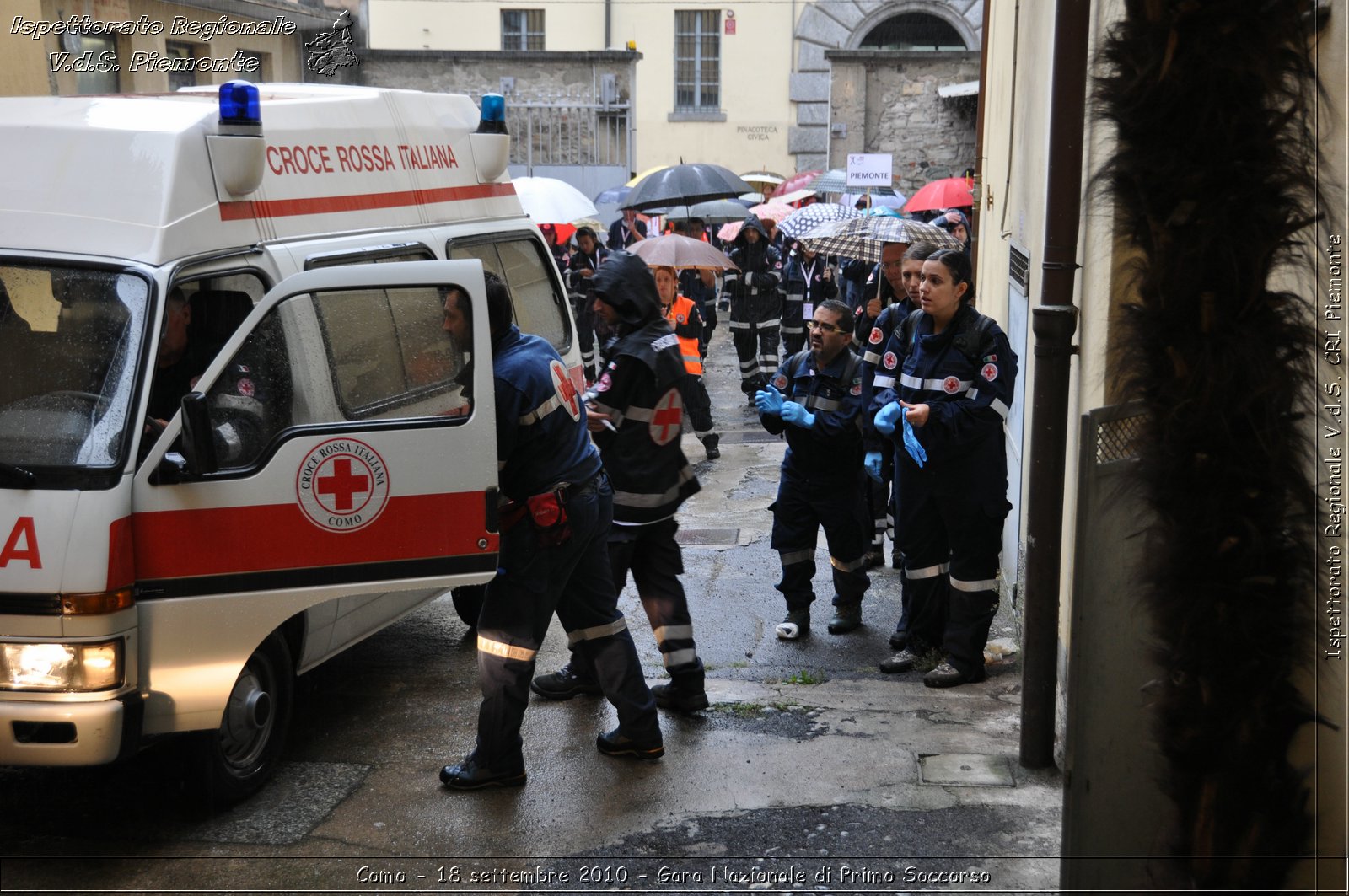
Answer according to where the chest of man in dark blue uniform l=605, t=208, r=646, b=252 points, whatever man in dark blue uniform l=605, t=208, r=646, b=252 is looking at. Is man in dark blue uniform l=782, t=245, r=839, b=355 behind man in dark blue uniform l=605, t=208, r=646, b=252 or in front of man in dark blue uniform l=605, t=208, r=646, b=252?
in front

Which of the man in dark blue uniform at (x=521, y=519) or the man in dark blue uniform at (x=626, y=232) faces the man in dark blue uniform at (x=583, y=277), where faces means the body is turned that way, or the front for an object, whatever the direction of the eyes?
the man in dark blue uniform at (x=626, y=232)

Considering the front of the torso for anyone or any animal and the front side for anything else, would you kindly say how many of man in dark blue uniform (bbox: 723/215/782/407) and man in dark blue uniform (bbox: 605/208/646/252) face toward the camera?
2

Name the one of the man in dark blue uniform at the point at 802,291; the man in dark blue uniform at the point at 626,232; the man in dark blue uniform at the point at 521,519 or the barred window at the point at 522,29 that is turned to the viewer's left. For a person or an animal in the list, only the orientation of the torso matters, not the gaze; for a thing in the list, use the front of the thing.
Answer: the man in dark blue uniform at the point at 521,519

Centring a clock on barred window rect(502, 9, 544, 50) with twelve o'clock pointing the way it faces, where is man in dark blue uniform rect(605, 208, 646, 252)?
The man in dark blue uniform is roughly at 12 o'clock from the barred window.

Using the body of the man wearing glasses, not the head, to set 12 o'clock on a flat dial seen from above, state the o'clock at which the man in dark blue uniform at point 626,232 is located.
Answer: The man in dark blue uniform is roughly at 4 o'clock from the man wearing glasses.

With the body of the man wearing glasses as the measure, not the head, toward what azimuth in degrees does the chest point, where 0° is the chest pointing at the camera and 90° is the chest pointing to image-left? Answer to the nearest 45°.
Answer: approximately 45°

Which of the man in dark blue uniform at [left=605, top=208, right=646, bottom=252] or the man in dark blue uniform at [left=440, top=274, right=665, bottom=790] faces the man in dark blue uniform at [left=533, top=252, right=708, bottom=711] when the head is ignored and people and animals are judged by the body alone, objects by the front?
the man in dark blue uniform at [left=605, top=208, right=646, bottom=252]

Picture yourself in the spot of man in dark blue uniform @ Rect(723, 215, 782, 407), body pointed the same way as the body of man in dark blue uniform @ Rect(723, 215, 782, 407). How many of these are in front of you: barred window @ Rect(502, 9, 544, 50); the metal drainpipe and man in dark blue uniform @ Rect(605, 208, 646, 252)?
1

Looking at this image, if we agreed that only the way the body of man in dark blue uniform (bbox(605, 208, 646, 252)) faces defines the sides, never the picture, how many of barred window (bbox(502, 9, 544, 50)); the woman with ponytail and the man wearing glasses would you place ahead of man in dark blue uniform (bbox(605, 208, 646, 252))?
2
